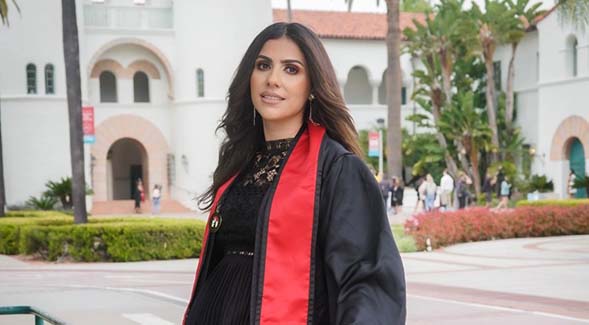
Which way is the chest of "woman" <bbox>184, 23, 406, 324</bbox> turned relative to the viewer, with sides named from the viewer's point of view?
facing the viewer and to the left of the viewer

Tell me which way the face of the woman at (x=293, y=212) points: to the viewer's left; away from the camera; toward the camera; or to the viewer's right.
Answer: toward the camera

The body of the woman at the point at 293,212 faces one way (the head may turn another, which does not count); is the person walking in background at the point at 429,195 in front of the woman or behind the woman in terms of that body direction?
behind

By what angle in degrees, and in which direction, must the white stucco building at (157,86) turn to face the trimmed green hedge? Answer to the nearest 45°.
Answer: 0° — it already faces it

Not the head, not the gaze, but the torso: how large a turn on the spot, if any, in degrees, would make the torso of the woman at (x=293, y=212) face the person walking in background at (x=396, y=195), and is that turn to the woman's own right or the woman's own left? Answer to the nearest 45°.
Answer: approximately 135° to the woman's own right

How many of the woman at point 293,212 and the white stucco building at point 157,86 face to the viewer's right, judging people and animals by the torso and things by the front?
0

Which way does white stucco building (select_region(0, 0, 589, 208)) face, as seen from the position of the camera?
facing the viewer

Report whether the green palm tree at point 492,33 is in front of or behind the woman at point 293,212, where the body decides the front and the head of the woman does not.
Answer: behind

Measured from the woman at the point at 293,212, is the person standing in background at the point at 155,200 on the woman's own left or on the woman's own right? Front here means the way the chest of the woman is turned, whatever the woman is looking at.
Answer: on the woman's own right

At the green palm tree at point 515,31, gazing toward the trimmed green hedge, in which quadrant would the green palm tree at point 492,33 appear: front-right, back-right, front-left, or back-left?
front-right
